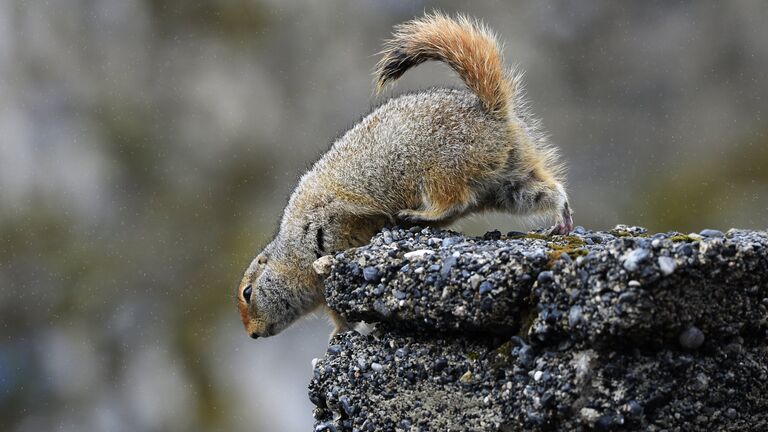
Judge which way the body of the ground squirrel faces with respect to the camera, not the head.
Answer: to the viewer's left
